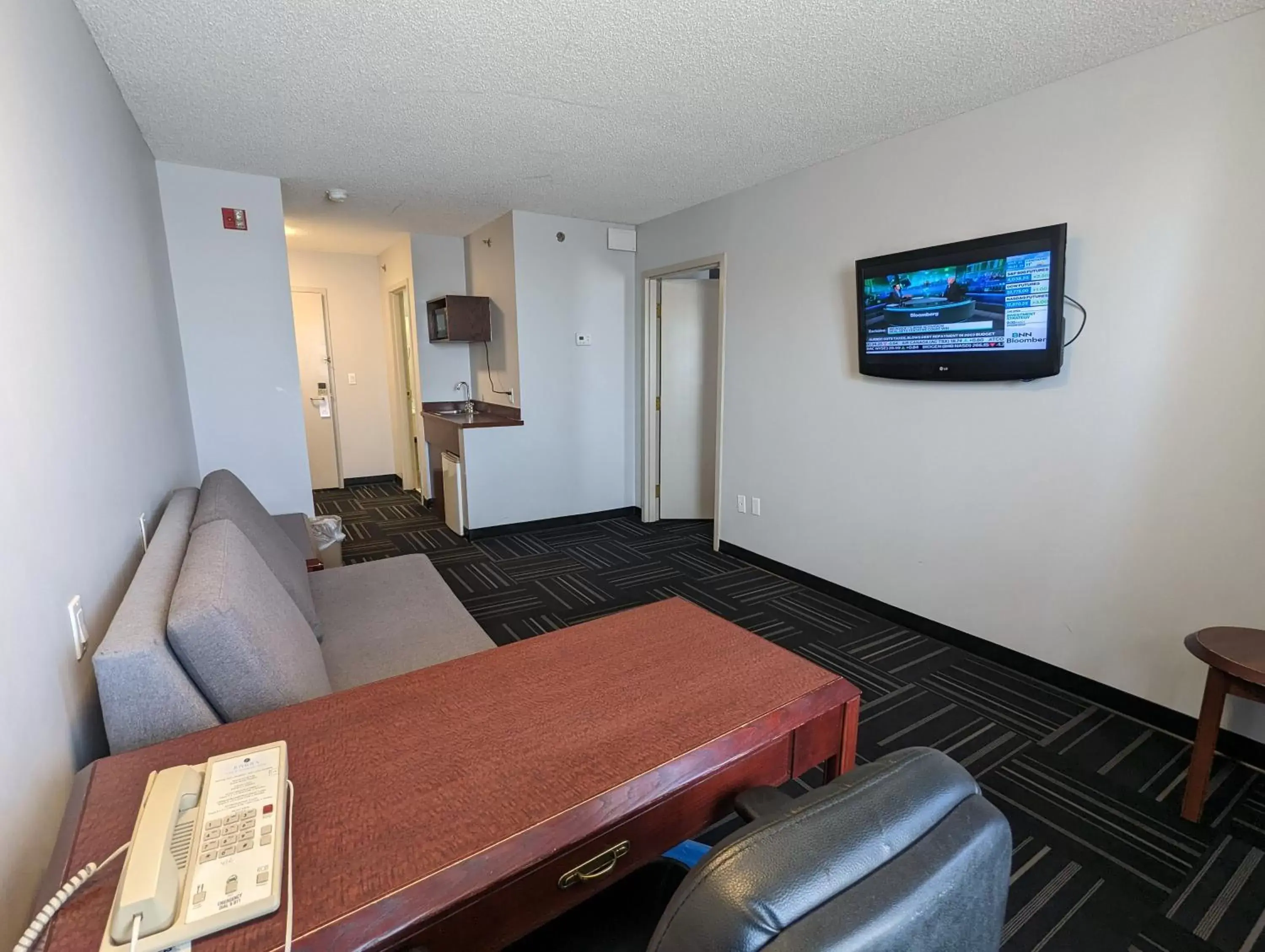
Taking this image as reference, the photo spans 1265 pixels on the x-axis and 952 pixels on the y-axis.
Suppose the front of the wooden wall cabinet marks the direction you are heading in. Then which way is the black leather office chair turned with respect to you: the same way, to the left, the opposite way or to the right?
to the right

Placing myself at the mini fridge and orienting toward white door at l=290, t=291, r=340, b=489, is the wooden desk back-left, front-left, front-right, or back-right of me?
back-left

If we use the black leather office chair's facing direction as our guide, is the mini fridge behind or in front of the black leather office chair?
in front

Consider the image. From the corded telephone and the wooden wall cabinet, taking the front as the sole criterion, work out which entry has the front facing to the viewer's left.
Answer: the wooden wall cabinet

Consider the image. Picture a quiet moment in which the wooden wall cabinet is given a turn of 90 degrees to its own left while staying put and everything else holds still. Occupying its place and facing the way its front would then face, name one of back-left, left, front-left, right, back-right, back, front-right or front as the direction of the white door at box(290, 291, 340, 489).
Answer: back-right

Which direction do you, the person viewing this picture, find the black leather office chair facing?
facing away from the viewer and to the left of the viewer

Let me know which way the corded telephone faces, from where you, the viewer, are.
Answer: facing the viewer

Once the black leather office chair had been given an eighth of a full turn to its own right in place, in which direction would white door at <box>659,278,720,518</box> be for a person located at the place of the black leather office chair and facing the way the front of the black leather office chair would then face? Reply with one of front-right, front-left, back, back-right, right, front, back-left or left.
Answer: front

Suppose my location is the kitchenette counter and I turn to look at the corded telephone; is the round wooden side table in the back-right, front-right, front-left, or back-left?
front-left

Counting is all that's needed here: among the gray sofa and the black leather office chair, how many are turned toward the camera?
0

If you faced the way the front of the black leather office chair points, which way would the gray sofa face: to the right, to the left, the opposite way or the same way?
to the right

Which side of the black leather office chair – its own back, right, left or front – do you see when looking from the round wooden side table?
right

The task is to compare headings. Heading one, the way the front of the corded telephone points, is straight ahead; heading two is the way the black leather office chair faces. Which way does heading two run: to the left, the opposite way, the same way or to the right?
the opposite way

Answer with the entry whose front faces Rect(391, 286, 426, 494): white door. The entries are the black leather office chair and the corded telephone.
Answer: the black leather office chair

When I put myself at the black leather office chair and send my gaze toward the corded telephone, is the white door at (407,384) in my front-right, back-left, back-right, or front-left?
front-right

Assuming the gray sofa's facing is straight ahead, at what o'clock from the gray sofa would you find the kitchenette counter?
The kitchenette counter is roughly at 10 o'clock from the gray sofa.

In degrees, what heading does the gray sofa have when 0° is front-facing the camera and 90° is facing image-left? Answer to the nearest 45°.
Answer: approximately 270°
